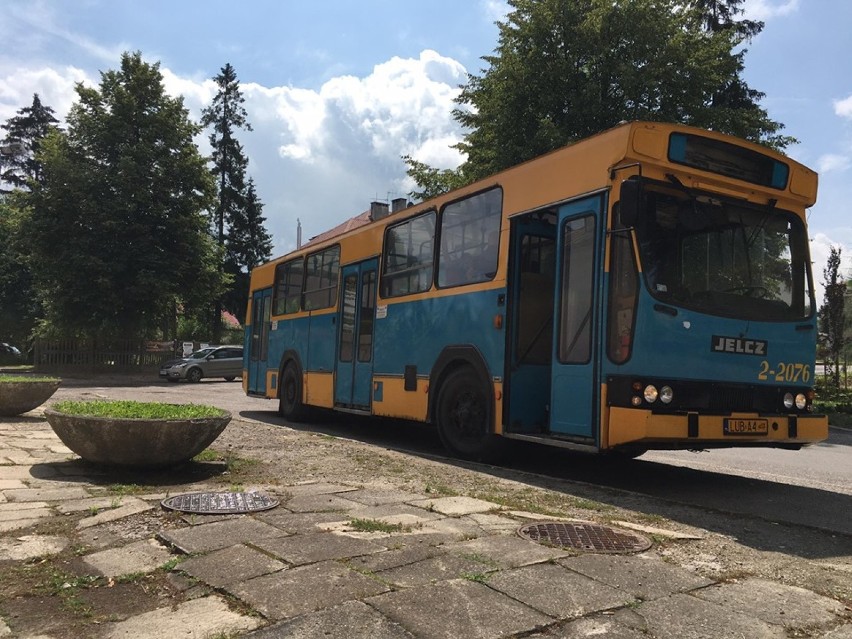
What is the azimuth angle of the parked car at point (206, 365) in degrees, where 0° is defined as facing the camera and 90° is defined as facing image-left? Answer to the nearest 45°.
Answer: approximately 45°

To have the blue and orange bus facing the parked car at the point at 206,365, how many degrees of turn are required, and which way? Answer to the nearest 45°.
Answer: approximately 180°

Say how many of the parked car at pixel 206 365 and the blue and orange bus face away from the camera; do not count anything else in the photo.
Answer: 0

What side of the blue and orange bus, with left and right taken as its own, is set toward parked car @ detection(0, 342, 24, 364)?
back

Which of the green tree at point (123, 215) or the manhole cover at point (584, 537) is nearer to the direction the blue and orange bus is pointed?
the manhole cover

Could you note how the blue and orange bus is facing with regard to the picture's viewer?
facing the viewer and to the right of the viewer

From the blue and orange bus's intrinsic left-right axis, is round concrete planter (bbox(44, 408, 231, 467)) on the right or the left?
on its right
